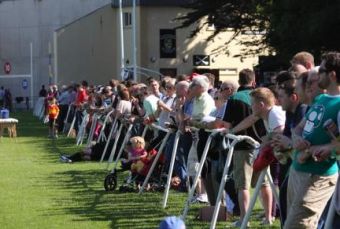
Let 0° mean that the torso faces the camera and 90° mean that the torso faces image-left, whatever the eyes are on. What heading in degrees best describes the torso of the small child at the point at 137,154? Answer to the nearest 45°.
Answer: approximately 45°

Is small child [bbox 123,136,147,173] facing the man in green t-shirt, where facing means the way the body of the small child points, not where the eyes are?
no
